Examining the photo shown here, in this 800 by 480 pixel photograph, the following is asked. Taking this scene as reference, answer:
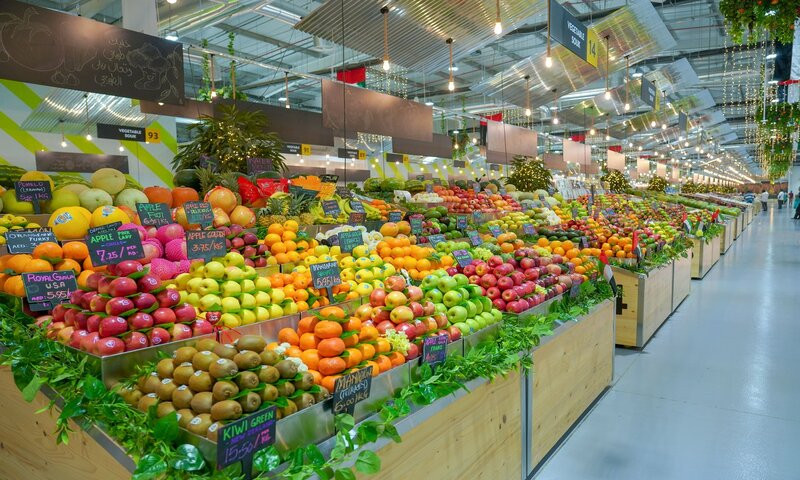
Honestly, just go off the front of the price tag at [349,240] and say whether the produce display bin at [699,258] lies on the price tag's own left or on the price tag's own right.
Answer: on the price tag's own left

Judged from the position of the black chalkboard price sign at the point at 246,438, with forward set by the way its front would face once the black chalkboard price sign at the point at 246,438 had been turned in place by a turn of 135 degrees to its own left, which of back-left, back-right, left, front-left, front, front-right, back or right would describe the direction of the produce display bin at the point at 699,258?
front-right

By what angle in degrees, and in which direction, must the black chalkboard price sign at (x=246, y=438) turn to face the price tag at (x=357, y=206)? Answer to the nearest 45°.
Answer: approximately 135° to its left

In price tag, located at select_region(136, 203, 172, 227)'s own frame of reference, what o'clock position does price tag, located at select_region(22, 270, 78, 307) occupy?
price tag, located at select_region(22, 270, 78, 307) is roughly at 1 o'clock from price tag, located at select_region(136, 203, 172, 227).

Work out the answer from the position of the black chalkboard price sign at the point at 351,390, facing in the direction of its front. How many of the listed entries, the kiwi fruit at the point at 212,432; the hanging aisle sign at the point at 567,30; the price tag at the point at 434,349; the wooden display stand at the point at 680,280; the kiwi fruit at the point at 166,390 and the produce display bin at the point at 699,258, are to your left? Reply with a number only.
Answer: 4

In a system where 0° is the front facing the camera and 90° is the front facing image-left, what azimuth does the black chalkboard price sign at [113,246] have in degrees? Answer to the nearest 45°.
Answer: approximately 0°

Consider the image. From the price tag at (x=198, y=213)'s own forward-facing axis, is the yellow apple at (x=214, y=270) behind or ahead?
ahead

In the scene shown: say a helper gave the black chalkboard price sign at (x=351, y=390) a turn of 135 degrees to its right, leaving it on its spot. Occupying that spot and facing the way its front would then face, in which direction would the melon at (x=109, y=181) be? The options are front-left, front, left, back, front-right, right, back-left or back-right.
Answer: front-right

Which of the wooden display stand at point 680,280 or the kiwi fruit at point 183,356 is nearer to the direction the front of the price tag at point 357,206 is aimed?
the kiwi fruit

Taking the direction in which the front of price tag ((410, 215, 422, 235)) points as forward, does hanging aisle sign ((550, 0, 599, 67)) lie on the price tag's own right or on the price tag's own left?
on the price tag's own left
